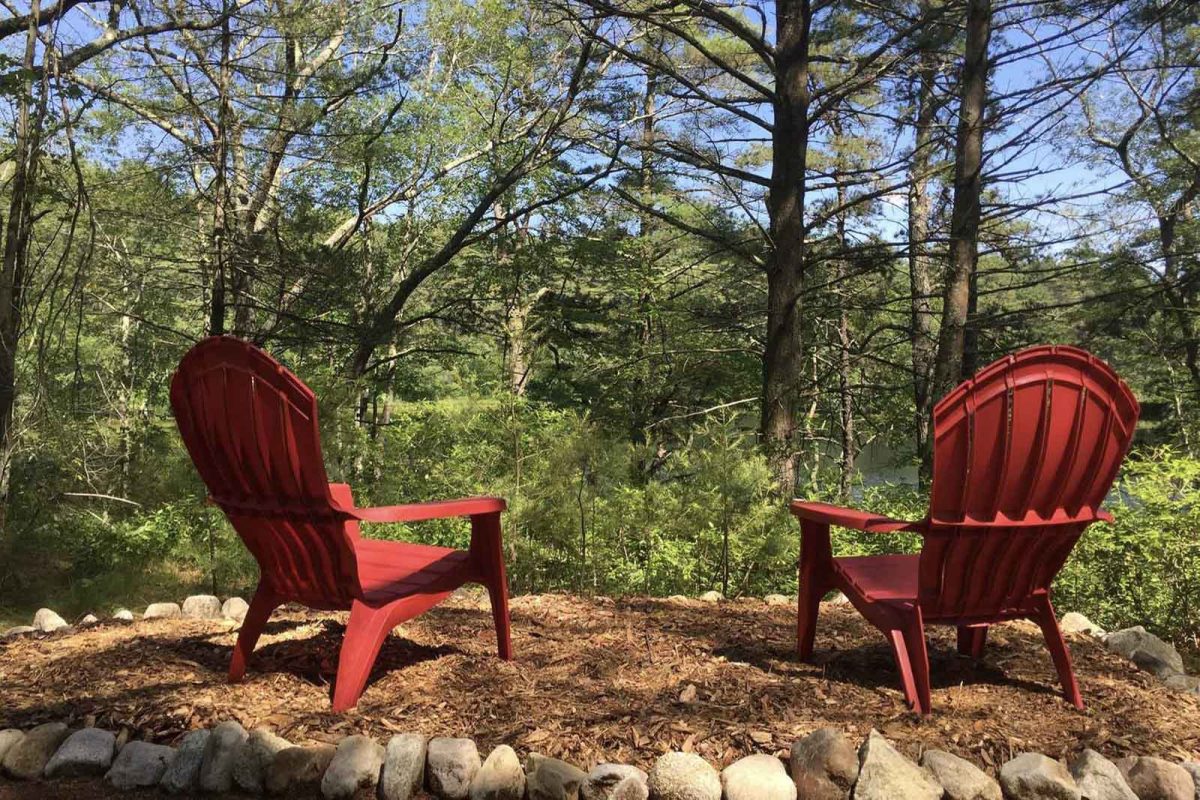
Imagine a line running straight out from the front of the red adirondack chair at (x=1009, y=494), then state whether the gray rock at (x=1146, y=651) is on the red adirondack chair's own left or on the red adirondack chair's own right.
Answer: on the red adirondack chair's own right

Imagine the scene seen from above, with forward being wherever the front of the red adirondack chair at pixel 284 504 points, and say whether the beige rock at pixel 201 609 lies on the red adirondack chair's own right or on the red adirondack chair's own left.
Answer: on the red adirondack chair's own left

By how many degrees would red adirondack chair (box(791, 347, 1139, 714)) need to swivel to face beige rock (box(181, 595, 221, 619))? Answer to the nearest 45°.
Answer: approximately 45° to its left

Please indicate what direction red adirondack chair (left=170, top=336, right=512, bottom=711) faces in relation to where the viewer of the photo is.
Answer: facing away from the viewer and to the right of the viewer

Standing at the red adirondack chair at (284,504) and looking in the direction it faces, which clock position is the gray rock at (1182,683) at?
The gray rock is roughly at 2 o'clock from the red adirondack chair.

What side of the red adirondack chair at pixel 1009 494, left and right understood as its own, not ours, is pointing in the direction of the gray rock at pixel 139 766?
left

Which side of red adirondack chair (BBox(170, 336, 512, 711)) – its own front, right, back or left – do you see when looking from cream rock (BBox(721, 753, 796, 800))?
right

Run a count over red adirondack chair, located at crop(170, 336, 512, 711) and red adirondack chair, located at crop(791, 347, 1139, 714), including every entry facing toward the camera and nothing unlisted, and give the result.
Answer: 0

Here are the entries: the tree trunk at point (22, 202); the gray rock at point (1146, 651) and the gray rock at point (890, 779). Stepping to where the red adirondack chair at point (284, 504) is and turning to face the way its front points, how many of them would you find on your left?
1

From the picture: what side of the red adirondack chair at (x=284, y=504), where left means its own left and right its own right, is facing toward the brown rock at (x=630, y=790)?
right

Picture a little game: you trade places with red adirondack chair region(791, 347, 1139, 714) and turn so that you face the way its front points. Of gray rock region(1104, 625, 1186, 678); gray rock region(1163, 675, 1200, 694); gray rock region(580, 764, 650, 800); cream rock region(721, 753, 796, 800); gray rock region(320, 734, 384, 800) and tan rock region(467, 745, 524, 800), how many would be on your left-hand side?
4

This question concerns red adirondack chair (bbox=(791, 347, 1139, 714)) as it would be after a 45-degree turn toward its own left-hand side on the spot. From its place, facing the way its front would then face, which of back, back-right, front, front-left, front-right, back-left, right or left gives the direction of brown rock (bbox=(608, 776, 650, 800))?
front-left

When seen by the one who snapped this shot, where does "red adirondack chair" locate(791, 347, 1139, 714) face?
facing away from the viewer and to the left of the viewer

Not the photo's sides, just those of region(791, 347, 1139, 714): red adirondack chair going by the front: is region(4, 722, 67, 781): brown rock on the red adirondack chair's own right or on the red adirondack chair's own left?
on the red adirondack chair's own left

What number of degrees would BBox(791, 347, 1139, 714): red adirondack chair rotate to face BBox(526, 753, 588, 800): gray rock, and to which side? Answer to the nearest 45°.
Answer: approximately 90° to its left

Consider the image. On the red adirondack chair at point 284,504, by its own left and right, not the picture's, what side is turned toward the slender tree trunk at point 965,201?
front

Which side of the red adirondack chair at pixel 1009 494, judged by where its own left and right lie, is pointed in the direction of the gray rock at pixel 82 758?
left

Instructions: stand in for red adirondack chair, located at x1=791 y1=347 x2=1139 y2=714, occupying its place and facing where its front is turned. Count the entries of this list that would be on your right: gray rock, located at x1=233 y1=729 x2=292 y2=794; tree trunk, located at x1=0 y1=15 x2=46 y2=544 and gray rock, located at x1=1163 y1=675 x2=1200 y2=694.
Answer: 1
